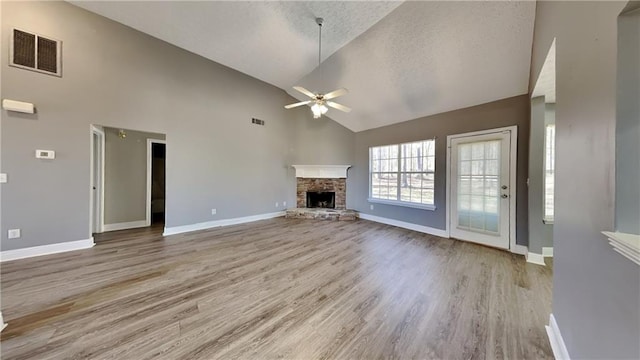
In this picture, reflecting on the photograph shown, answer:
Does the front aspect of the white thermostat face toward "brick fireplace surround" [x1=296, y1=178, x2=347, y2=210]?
no

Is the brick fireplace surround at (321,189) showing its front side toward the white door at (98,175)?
no

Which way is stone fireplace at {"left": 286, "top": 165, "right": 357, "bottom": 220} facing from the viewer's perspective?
toward the camera

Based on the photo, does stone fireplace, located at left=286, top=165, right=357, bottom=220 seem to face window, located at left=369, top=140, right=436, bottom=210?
no

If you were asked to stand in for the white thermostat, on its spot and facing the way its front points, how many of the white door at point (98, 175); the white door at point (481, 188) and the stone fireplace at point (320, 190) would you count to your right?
0

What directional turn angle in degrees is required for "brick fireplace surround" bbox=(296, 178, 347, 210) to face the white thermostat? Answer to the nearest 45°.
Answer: approximately 45° to its right

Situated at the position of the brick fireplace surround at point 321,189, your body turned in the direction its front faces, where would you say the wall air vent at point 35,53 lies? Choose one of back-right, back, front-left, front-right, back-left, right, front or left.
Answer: front-right

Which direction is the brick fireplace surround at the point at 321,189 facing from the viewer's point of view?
toward the camera

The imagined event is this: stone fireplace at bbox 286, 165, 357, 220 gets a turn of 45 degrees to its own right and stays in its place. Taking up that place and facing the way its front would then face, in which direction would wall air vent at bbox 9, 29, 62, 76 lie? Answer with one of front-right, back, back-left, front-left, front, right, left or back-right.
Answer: front

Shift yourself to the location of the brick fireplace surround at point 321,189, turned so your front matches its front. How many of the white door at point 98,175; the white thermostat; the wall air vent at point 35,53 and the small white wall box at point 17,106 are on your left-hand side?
0

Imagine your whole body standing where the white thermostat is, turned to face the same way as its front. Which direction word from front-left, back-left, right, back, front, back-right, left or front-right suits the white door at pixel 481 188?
front-left

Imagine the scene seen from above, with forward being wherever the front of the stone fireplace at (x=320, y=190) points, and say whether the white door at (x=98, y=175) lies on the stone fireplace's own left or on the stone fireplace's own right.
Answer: on the stone fireplace's own right
